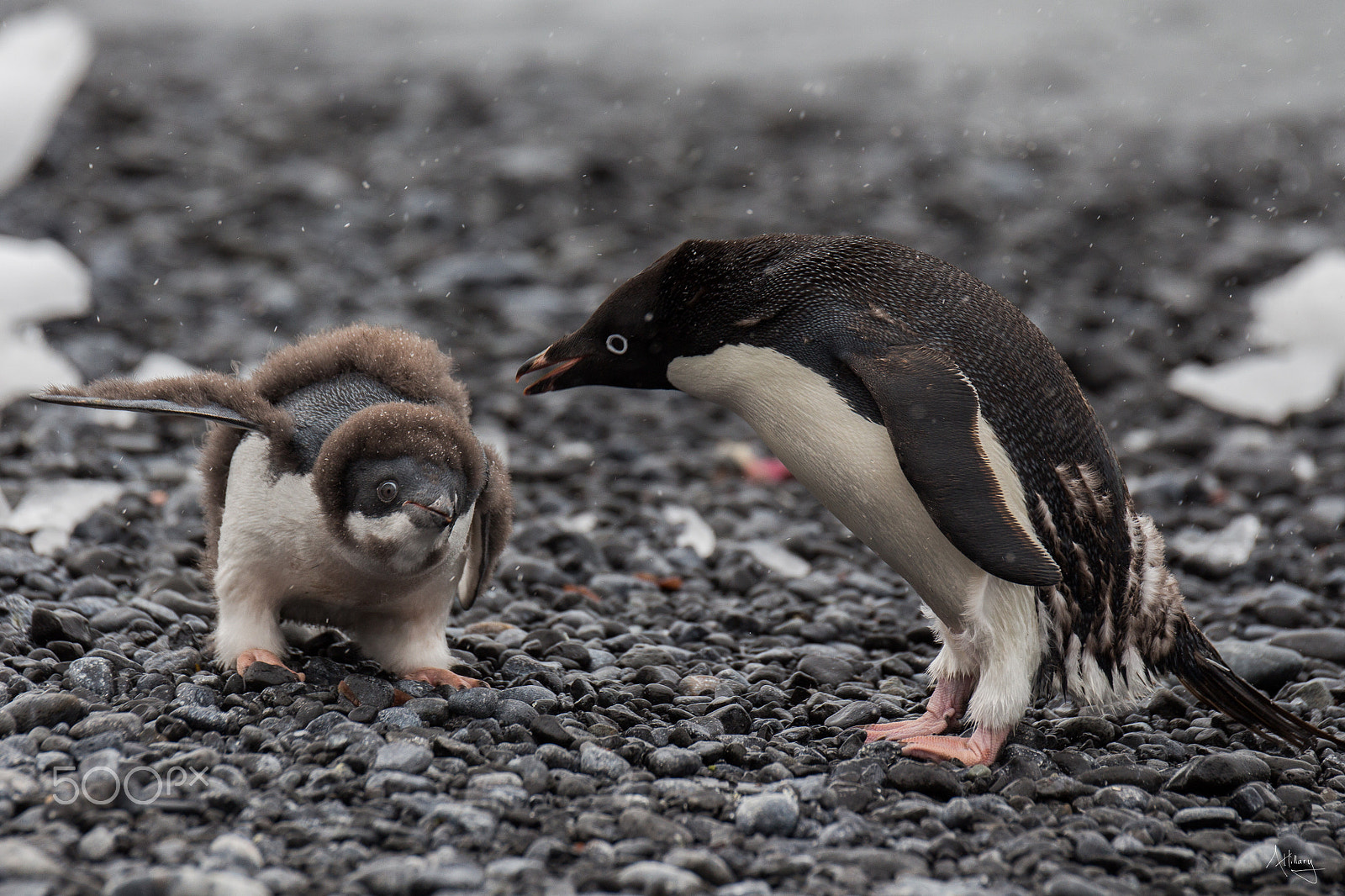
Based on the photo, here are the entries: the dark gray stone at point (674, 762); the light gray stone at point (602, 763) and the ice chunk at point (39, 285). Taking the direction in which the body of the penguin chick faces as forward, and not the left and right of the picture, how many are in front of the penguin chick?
2

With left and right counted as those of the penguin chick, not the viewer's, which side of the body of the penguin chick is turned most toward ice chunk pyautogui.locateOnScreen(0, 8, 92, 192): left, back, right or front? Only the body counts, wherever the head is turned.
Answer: back

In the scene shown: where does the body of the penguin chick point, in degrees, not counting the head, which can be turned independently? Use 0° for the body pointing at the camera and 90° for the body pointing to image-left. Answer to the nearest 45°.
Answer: approximately 315°

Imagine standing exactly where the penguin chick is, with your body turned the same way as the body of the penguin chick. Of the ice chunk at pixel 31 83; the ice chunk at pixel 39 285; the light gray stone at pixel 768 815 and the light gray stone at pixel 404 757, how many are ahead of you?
2

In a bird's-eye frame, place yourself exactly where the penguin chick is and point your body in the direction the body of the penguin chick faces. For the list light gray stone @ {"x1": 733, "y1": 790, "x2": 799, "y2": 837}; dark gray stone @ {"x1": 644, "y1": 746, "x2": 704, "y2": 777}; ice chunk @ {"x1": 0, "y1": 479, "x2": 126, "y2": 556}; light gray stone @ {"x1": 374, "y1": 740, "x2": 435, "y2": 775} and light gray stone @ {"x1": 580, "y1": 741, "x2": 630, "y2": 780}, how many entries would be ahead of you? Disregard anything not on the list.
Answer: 4

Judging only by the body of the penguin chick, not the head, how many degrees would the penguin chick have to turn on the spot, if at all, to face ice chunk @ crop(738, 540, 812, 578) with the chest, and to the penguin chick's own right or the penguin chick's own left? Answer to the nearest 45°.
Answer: approximately 90° to the penguin chick's own left

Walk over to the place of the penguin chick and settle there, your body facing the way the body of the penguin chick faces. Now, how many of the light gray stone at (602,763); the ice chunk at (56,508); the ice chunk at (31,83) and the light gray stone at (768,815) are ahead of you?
2

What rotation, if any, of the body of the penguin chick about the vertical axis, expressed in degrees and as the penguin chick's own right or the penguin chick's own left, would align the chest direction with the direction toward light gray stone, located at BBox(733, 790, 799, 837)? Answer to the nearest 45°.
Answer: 0° — it already faces it

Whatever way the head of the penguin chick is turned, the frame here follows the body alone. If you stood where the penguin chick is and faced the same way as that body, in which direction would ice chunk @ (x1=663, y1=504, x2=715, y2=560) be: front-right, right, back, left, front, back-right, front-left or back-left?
left

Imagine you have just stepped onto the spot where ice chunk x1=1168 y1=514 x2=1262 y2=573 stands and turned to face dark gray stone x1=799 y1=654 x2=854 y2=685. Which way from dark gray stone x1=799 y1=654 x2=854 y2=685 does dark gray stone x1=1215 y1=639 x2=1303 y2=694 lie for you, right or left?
left

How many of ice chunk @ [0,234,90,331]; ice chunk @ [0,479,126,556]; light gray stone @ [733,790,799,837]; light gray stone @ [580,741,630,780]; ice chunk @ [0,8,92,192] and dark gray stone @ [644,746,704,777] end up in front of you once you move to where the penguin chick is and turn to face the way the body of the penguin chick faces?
3

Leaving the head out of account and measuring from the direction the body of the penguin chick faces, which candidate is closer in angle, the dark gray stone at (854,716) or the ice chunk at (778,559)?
the dark gray stone

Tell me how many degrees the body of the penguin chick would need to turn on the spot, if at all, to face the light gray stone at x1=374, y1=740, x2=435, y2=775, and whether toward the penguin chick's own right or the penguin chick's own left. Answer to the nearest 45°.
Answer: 0° — it already faces it

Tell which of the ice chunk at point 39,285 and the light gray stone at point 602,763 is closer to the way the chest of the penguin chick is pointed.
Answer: the light gray stone
